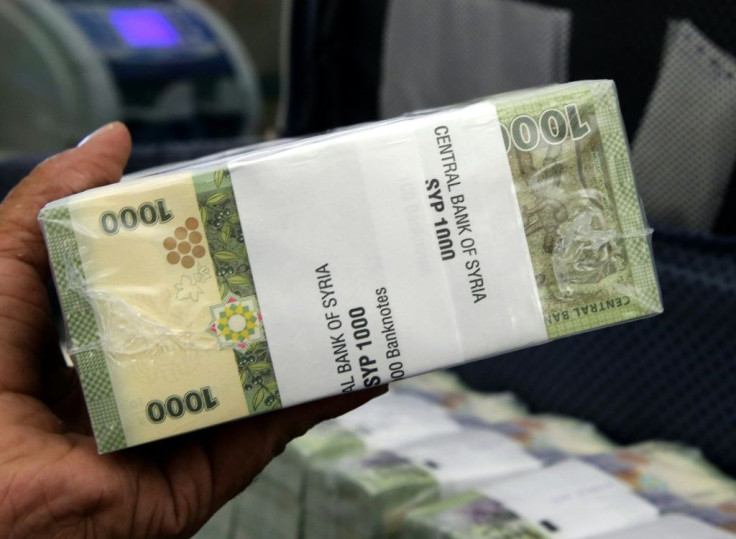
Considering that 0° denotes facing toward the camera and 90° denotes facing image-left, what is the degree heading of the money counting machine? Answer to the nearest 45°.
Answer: approximately 315°
